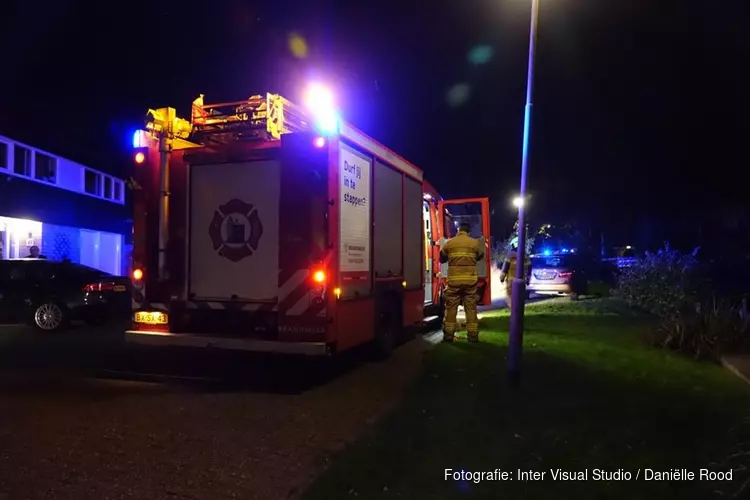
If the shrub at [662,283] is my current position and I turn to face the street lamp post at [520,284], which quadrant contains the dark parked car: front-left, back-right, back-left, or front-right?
front-right

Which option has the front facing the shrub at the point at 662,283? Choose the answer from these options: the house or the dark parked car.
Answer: the house

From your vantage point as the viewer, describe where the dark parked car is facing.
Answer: facing away from the viewer and to the left of the viewer

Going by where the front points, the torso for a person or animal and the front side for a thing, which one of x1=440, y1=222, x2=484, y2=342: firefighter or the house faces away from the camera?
the firefighter

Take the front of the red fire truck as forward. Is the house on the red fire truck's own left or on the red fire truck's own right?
on the red fire truck's own left

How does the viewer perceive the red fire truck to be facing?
facing away from the viewer and to the right of the viewer

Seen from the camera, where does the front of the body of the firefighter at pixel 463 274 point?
away from the camera

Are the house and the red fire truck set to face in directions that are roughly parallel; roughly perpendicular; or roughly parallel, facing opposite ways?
roughly perpendicular

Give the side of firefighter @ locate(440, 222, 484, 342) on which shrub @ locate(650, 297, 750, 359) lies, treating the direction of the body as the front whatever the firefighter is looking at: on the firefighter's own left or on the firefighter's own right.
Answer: on the firefighter's own right

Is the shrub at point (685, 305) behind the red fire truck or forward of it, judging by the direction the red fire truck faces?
forward

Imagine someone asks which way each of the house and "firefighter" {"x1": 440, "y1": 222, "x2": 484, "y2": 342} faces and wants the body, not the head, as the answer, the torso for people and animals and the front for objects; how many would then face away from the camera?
1

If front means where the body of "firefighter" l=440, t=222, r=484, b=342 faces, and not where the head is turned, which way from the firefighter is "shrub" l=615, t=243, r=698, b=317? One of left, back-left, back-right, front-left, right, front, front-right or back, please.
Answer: front-right
